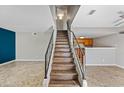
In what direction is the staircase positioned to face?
toward the camera
